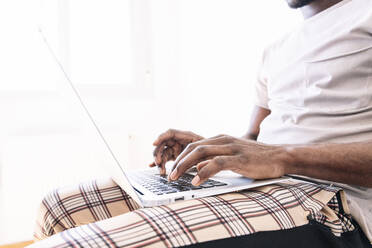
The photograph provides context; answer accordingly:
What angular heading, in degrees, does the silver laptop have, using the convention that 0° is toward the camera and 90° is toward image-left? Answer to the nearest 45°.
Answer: approximately 270°
